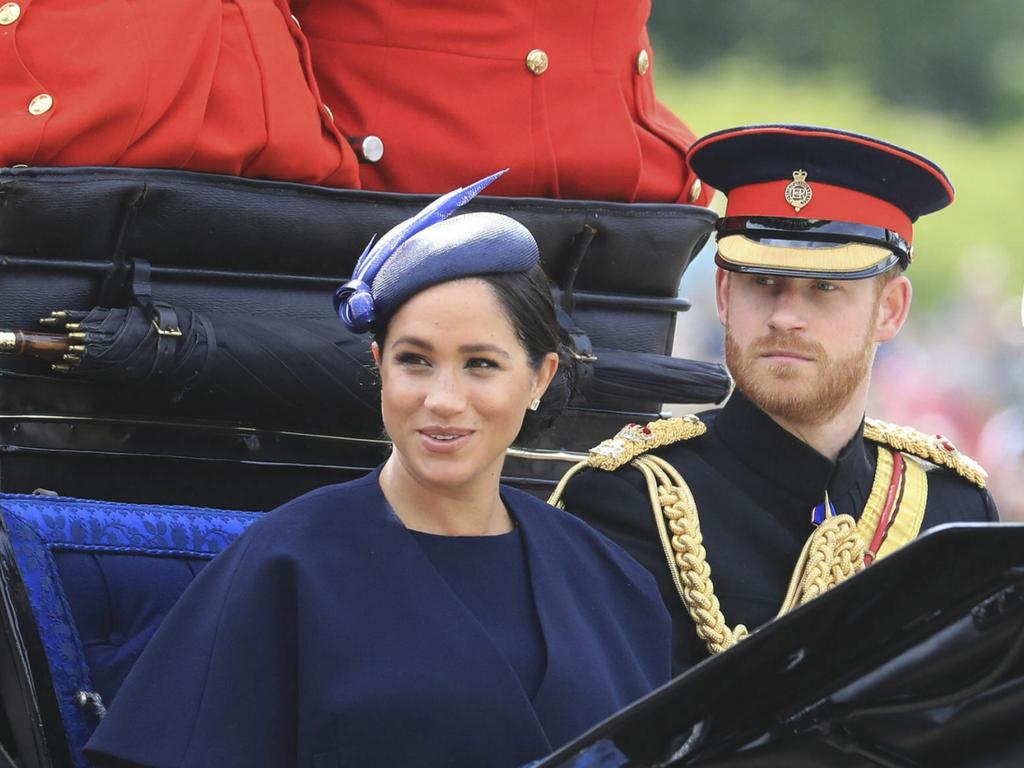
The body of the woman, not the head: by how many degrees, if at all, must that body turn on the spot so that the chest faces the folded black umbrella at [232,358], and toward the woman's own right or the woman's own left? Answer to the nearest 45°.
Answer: approximately 180°

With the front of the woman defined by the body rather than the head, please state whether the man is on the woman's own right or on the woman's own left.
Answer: on the woman's own left

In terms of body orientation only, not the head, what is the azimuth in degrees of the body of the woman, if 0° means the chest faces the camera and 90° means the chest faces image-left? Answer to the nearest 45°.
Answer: approximately 315°

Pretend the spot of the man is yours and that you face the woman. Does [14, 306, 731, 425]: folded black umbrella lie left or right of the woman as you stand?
right
